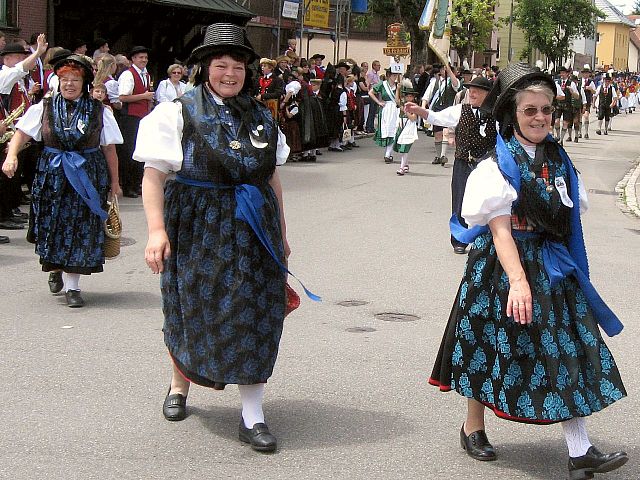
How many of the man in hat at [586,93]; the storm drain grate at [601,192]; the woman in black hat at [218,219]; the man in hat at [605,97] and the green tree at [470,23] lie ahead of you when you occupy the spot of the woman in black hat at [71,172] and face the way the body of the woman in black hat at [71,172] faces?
1

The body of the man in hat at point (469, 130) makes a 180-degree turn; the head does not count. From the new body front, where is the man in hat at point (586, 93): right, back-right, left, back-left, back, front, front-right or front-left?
front

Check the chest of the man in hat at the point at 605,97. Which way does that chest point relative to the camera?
toward the camera

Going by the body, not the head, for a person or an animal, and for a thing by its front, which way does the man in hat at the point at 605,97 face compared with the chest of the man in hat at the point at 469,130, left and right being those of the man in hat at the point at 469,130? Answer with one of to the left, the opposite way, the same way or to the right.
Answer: the same way

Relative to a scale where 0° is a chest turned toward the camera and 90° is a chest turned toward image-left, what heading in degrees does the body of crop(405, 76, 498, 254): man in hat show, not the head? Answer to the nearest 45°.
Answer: approximately 0°

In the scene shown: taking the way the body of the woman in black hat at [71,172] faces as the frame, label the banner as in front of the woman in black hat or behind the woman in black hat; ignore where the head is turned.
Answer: behind

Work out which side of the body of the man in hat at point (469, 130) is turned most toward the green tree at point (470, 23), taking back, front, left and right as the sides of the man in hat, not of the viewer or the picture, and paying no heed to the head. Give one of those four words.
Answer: back

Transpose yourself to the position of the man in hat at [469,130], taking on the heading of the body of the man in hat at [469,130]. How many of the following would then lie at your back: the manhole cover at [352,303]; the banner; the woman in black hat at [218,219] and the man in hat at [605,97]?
2

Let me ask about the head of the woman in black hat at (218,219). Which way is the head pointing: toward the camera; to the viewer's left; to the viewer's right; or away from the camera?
toward the camera

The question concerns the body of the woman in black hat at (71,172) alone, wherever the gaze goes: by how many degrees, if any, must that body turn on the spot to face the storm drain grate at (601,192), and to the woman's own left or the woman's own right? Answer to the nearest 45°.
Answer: approximately 135° to the woman's own left

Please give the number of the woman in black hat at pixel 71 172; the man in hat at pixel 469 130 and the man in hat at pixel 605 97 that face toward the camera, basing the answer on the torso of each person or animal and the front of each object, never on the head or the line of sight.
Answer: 3

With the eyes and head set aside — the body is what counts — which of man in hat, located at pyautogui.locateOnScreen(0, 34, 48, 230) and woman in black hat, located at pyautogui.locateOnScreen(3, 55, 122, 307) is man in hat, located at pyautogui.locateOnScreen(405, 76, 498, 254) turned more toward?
the woman in black hat

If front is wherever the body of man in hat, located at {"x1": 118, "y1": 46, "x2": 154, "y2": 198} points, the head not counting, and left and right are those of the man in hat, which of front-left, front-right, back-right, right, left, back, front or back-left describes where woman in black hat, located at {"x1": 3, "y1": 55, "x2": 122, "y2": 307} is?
front-right

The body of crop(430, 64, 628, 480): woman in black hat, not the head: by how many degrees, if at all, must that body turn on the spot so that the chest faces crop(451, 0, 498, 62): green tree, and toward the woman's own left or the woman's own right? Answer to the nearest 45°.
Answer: approximately 135° to the woman's own left

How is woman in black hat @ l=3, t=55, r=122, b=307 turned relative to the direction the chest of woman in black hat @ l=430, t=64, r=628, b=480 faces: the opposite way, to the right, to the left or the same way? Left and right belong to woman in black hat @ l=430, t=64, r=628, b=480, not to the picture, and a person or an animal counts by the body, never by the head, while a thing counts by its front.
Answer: the same way

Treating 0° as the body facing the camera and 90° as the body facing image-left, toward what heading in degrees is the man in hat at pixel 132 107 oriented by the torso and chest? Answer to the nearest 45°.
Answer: approximately 315°
